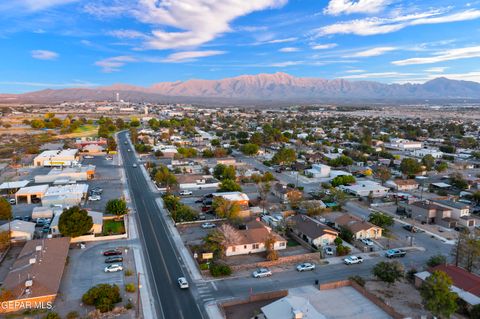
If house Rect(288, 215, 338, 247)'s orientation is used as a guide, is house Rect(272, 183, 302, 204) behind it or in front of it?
behind

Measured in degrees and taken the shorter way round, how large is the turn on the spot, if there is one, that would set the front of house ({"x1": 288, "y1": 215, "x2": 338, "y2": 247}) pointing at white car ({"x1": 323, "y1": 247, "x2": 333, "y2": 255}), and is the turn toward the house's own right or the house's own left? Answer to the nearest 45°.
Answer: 0° — it already faces it

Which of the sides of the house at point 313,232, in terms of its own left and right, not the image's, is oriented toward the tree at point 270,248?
right

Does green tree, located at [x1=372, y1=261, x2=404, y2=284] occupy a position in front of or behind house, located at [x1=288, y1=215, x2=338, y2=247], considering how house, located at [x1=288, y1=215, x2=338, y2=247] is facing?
in front

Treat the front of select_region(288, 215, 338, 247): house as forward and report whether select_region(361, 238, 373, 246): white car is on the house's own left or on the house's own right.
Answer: on the house's own left

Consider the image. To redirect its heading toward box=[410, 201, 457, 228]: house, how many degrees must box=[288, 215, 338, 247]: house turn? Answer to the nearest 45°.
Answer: approximately 90° to its left

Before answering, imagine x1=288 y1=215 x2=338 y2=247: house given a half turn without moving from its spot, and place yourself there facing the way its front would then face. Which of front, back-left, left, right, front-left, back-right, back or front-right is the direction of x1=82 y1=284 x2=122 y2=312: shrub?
left

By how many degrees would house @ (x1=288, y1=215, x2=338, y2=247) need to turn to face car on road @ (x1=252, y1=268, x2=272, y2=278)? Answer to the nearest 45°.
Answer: approximately 90° to its right

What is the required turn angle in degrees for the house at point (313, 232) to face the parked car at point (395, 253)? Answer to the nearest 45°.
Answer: approximately 45° to its left

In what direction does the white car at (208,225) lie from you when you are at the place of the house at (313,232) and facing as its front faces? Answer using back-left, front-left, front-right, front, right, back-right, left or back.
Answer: back-right

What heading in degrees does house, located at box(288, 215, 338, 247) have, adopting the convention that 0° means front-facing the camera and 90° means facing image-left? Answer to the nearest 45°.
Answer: approximately 315°

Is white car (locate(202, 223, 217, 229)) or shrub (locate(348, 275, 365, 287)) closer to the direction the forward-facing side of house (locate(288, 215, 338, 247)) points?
the shrub

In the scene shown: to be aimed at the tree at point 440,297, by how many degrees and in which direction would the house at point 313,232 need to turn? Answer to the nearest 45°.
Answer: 0° — it already faces it

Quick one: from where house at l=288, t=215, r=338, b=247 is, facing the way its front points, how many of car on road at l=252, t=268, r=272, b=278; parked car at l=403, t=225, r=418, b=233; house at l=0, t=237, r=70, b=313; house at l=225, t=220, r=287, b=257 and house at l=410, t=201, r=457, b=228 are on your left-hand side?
2

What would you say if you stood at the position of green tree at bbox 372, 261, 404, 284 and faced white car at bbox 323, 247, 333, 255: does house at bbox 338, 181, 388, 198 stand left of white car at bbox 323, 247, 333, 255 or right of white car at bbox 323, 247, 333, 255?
right

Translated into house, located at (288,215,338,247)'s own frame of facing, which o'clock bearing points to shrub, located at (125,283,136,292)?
The shrub is roughly at 3 o'clock from the house.

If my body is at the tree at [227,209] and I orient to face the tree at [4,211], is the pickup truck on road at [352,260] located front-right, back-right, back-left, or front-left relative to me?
back-left

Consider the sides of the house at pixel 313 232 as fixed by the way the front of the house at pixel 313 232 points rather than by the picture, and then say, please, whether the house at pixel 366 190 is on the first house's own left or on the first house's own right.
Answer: on the first house's own left

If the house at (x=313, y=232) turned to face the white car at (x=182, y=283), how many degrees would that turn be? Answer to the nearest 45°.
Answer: approximately 90° to its right
